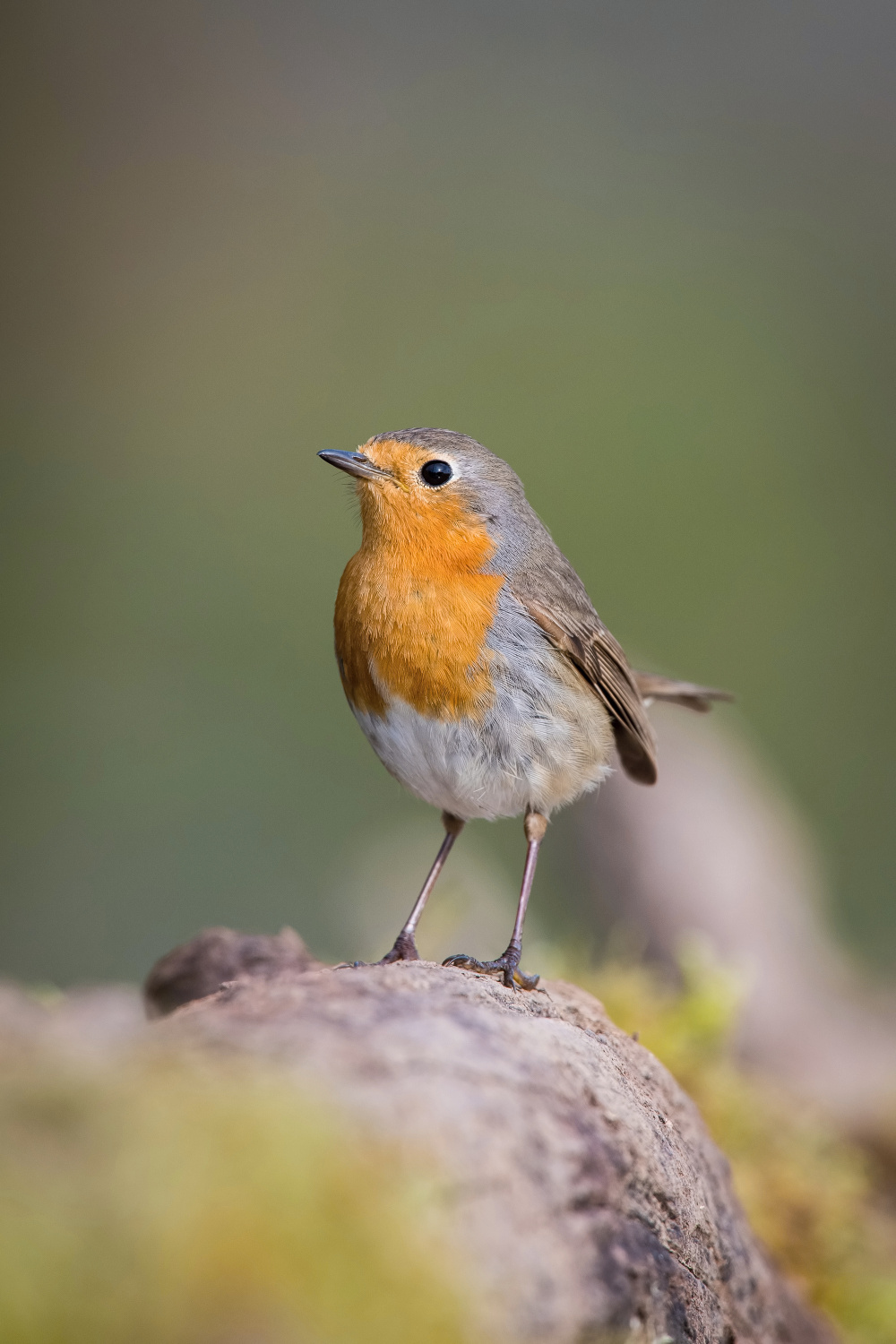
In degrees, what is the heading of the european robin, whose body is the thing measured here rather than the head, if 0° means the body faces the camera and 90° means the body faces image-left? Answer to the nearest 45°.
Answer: approximately 45°

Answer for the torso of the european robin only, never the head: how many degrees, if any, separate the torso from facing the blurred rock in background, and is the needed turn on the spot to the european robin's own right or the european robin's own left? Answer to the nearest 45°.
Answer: approximately 180°
